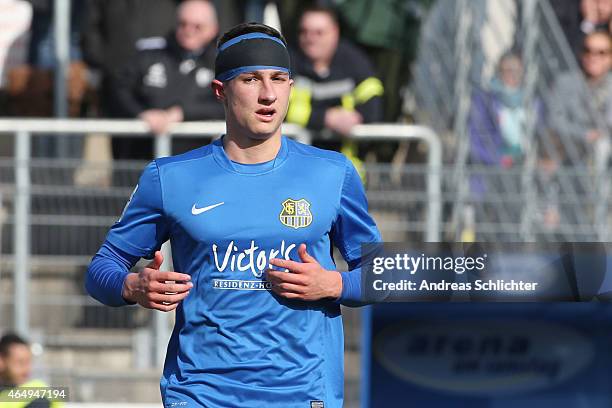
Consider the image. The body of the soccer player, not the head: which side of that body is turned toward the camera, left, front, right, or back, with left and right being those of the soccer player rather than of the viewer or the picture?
front

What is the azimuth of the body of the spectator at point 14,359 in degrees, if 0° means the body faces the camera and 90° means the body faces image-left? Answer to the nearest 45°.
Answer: approximately 315°

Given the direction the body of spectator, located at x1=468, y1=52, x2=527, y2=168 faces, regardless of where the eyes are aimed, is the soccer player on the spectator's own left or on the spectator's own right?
on the spectator's own right

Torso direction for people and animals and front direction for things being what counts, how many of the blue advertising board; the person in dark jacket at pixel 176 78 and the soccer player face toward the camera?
3

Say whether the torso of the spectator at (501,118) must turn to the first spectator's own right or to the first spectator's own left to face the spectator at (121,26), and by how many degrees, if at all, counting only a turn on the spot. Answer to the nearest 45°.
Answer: approximately 135° to the first spectator's own right

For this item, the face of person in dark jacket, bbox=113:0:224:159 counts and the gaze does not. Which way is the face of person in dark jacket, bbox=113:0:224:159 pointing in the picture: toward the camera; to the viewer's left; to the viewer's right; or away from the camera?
toward the camera

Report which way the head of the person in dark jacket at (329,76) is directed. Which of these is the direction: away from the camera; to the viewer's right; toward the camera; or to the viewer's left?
toward the camera

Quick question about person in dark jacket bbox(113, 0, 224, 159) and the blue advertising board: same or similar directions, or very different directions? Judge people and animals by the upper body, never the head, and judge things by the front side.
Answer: same or similar directions

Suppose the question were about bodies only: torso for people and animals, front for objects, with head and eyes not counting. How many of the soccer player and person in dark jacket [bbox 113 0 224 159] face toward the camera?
2

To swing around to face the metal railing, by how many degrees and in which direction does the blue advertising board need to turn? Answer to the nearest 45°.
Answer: approximately 135° to its right

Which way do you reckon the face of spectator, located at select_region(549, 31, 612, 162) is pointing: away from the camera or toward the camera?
toward the camera

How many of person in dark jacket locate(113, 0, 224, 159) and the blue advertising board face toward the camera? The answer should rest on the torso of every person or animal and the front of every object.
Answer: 2

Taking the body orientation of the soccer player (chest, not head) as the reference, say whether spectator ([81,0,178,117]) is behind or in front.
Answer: behind

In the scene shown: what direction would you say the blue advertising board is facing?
toward the camera

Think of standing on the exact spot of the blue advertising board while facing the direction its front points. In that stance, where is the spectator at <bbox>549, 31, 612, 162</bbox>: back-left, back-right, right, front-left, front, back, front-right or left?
back
